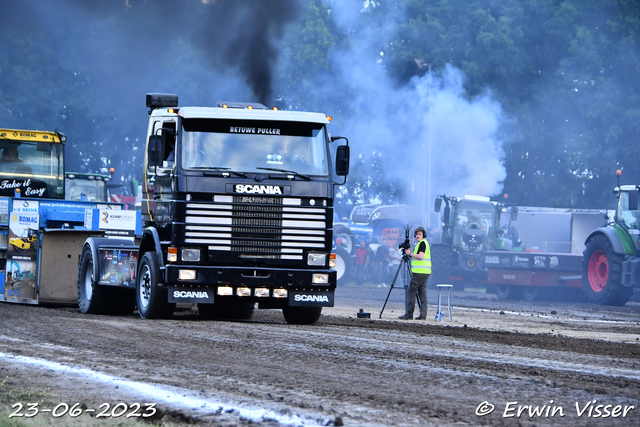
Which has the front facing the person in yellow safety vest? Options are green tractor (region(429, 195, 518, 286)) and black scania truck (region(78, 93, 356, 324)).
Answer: the green tractor

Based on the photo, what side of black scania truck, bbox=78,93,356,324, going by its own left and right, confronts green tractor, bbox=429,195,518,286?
back

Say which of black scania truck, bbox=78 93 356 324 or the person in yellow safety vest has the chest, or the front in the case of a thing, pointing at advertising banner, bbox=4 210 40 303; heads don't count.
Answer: the person in yellow safety vest

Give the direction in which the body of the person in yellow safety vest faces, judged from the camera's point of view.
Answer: to the viewer's left

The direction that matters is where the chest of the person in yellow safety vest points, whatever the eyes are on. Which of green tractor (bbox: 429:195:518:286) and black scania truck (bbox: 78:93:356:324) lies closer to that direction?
the black scania truck

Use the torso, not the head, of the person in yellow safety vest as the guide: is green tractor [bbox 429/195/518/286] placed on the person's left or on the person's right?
on the person's right

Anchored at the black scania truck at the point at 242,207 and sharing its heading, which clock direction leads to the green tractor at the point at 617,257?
The green tractor is roughly at 7 o'clock from the black scania truck.

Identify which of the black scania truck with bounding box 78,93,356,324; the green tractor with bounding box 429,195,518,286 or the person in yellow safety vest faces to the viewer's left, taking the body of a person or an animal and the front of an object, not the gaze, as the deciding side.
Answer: the person in yellow safety vest

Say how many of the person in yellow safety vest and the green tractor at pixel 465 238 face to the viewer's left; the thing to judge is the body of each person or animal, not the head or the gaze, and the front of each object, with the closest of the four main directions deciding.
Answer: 1
